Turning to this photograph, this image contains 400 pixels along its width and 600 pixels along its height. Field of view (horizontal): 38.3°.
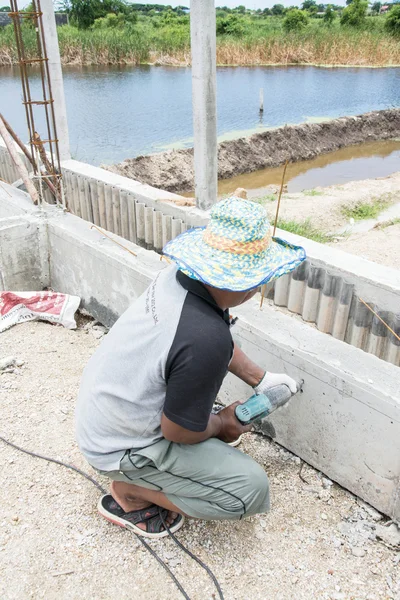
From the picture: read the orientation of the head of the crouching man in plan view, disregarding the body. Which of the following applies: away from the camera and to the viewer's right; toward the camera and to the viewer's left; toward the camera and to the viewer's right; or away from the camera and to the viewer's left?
away from the camera and to the viewer's right

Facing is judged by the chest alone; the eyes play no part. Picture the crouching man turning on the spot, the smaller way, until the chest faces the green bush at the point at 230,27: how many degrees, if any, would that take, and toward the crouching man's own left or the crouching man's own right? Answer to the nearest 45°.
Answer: approximately 90° to the crouching man's own left

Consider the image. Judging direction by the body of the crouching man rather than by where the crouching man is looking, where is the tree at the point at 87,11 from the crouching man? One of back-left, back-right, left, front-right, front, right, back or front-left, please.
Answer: left

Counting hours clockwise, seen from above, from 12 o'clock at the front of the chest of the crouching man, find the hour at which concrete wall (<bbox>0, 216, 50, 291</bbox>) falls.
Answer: The concrete wall is roughly at 8 o'clock from the crouching man.

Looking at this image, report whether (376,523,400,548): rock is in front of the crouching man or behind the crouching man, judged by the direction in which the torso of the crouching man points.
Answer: in front

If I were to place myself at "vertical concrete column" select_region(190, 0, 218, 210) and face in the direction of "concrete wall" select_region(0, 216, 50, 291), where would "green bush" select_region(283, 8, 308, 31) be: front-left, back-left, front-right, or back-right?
back-right

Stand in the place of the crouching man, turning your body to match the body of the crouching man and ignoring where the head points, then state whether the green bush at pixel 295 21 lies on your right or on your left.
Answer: on your left

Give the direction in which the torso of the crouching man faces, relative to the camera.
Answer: to the viewer's right

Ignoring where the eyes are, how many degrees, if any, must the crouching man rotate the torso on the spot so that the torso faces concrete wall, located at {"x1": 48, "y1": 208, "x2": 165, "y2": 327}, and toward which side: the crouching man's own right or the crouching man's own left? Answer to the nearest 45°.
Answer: approximately 90° to the crouching man's own left
